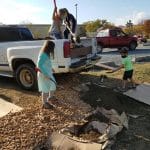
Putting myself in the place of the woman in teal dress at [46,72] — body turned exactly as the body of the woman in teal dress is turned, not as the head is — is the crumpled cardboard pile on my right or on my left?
on my right

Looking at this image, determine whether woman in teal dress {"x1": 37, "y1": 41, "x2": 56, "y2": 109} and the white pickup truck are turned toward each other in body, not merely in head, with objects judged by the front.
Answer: no

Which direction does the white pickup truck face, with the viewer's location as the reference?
facing away from the viewer and to the left of the viewer

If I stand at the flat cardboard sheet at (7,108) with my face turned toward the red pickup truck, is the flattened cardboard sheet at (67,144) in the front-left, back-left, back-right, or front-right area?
back-right

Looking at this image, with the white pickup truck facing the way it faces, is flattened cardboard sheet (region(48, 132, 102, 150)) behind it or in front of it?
behind

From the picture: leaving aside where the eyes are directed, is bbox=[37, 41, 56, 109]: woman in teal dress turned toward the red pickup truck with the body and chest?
no
